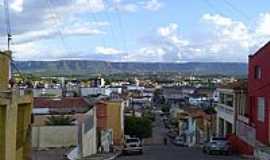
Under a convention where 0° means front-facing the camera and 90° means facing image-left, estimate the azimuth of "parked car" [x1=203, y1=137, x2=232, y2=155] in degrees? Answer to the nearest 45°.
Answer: approximately 45°
